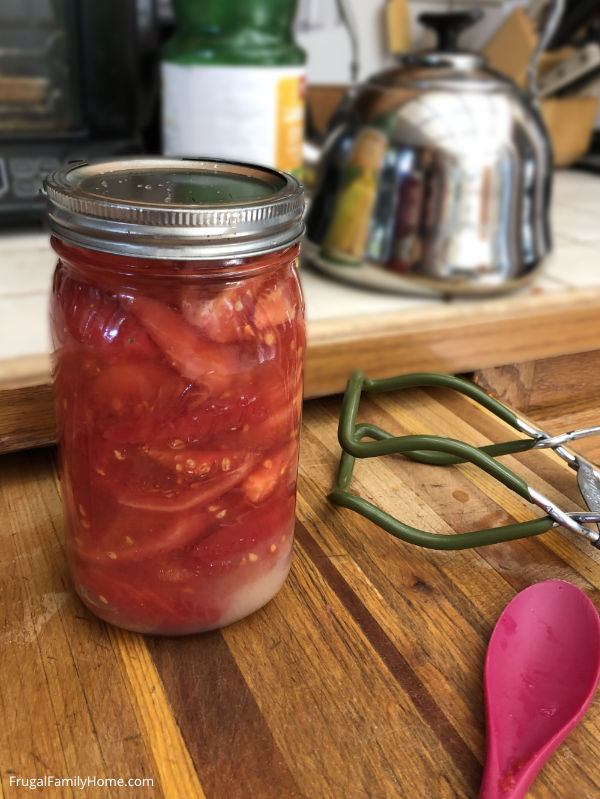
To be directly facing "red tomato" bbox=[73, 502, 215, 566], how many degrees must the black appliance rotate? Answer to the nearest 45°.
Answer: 0° — it already faces it

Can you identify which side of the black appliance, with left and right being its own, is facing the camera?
front

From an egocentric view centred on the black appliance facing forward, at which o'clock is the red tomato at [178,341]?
The red tomato is roughly at 12 o'clock from the black appliance.

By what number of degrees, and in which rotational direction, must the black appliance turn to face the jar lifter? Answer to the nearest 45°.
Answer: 0° — it already faces it

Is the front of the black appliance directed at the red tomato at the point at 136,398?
yes

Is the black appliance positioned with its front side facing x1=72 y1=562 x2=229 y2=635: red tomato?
yes

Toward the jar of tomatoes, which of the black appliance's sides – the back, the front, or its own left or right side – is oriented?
front

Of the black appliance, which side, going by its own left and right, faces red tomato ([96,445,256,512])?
front

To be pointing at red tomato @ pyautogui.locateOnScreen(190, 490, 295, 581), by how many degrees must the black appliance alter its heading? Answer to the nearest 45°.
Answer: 0° — it already faces it

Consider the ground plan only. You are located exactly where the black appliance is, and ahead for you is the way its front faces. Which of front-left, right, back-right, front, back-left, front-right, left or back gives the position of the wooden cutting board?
front

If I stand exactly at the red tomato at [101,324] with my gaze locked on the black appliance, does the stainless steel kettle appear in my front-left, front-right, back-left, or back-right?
front-right
